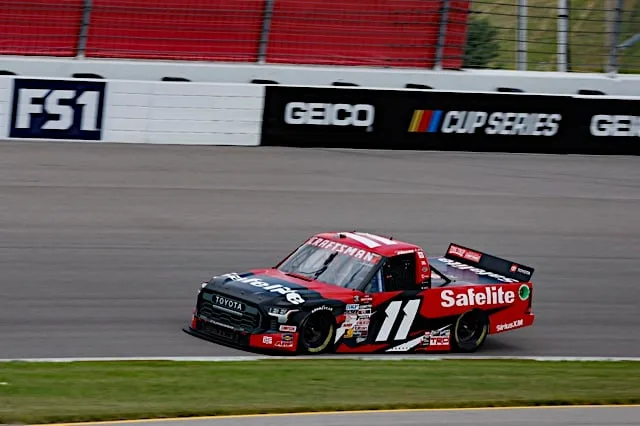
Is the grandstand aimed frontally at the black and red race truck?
yes

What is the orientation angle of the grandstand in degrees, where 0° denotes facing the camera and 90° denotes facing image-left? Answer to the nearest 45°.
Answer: approximately 0°

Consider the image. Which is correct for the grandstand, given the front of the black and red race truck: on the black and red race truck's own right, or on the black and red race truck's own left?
on the black and red race truck's own right

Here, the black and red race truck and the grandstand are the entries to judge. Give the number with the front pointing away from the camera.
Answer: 0

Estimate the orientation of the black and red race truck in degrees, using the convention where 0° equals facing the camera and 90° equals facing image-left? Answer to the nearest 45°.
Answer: approximately 45°

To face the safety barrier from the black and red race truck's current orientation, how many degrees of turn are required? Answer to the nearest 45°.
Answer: approximately 135° to its right
